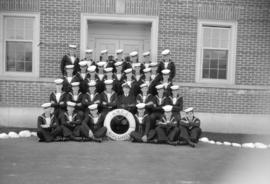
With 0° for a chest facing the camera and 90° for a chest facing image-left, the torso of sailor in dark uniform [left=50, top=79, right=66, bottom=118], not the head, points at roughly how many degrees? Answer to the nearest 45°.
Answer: approximately 0°

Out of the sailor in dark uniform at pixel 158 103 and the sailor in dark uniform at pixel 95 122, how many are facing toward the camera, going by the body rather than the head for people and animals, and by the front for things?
2

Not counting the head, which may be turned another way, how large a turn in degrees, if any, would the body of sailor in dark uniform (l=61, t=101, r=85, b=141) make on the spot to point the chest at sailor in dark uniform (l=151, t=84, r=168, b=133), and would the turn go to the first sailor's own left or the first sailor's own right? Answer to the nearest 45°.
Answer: approximately 90° to the first sailor's own left

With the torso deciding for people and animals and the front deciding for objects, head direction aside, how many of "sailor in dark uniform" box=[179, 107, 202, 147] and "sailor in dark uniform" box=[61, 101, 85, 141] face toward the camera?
2

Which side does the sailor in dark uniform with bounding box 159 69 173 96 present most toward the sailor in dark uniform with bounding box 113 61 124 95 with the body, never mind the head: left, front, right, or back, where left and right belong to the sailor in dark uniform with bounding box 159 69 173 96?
right

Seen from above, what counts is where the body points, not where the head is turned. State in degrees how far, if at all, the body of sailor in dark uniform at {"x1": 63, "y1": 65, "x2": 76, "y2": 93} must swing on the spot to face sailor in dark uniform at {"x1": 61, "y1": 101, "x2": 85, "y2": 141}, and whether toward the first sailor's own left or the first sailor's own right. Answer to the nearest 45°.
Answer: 0° — they already face them

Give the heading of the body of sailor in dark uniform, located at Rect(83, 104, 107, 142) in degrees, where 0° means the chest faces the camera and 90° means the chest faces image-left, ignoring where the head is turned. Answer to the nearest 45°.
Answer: approximately 0°
